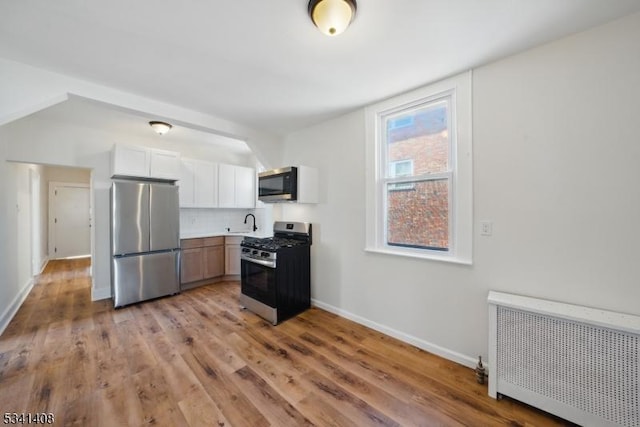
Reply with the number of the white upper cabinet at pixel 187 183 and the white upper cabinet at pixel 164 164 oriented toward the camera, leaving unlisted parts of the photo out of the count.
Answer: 2

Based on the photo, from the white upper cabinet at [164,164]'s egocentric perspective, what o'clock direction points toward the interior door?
The interior door is roughly at 5 o'clock from the white upper cabinet.

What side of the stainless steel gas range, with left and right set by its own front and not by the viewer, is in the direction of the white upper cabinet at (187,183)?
right

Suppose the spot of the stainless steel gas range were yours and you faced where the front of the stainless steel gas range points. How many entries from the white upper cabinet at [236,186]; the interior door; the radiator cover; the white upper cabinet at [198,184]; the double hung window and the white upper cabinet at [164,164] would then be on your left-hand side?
2

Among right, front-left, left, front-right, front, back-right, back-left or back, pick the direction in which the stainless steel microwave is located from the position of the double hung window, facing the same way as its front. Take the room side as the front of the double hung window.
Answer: front-right

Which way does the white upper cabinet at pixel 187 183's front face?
toward the camera

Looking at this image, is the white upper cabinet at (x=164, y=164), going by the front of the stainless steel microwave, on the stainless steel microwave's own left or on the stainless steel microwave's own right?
on the stainless steel microwave's own right

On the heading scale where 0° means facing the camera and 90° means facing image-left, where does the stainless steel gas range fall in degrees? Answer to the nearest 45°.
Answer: approximately 45°

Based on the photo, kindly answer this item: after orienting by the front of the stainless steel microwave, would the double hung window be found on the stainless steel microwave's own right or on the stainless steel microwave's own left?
on the stainless steel microwave's own left

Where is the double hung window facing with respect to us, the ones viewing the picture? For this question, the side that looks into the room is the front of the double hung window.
facing the viewer and to the left of the viewer

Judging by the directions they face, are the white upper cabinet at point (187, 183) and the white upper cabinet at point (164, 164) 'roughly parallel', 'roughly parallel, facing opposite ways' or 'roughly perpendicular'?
roughly parallel

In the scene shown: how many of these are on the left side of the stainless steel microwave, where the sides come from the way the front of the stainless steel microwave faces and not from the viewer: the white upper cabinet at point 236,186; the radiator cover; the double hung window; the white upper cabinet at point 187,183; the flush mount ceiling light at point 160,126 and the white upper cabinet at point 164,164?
2
